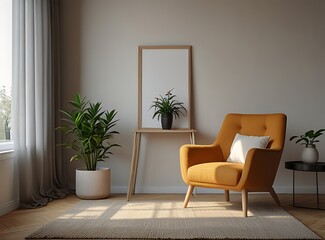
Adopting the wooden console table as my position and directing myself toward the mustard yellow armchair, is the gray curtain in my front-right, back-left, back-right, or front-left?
back-right

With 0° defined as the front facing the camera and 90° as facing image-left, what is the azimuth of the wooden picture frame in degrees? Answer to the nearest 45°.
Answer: approximately 0°

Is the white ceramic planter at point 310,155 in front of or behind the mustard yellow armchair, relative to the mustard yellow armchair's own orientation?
behind
